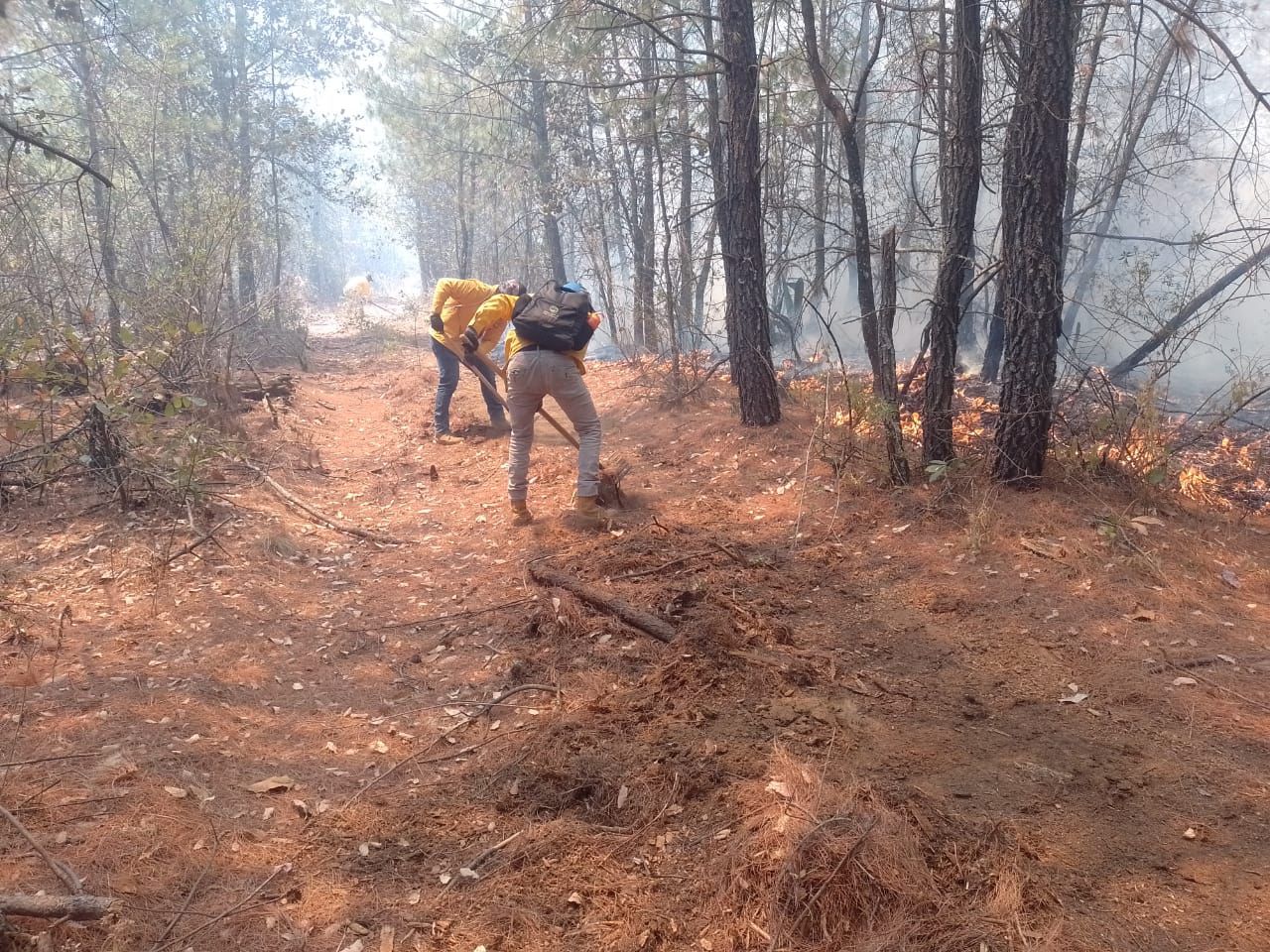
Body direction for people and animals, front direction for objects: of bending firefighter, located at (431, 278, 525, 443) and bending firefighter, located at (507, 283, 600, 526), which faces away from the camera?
bending firefighter, located at (507, 283, 600, 526)

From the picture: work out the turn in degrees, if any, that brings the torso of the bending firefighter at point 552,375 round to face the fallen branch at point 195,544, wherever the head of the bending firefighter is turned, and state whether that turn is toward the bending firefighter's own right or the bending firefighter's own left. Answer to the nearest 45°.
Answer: approximately 90° to the bending firefighter's own left

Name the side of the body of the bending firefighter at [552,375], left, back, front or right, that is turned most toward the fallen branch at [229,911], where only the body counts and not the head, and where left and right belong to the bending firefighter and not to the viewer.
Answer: back

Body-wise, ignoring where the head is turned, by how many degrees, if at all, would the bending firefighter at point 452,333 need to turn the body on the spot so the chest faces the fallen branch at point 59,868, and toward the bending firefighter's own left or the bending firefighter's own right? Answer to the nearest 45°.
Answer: approximately 90° to the bending firefighter's own right

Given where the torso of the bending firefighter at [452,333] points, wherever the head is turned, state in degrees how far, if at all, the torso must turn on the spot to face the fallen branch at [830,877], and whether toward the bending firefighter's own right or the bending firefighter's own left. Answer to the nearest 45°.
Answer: approximately 90° to the bending firefighter's own right

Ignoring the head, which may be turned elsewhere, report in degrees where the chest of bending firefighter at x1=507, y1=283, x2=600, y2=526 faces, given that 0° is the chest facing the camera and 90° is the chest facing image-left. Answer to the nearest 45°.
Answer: approximately 180°

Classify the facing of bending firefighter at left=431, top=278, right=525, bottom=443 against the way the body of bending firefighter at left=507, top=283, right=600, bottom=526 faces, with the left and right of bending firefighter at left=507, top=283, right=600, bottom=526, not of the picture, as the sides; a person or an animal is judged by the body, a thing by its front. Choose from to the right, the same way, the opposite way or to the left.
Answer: to the right

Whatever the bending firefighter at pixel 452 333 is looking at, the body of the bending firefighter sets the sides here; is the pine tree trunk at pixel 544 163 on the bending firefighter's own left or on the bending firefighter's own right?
on the bending firefighter's own left

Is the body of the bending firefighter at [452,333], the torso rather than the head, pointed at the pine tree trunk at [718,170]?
yes

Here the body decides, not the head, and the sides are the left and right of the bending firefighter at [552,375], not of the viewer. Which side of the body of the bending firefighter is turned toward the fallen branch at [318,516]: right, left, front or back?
left

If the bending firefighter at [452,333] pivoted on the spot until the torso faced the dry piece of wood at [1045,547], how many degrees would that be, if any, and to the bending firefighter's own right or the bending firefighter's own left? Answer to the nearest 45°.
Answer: approximately 45° to the bending firefighter's own right

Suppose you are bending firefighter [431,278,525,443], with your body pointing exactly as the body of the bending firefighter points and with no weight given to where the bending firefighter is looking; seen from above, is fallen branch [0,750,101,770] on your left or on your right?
on your right

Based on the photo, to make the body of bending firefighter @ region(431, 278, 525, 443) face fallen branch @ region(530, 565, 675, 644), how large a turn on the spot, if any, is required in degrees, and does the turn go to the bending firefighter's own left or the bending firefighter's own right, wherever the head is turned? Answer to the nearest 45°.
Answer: approximately 90° to the bending firefighter's own right

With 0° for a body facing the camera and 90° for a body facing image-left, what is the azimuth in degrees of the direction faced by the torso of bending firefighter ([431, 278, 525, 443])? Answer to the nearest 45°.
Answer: approximately 270°

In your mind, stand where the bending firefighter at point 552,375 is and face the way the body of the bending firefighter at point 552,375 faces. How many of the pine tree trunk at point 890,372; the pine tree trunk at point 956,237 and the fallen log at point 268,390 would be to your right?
2

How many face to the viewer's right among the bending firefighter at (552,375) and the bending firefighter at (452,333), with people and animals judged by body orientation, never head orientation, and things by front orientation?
1
